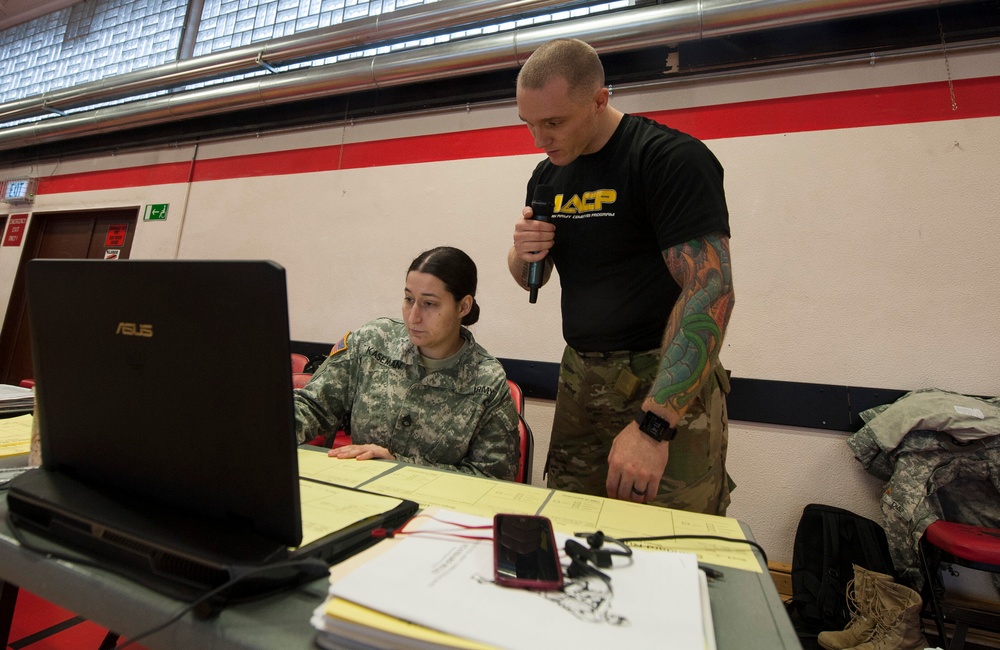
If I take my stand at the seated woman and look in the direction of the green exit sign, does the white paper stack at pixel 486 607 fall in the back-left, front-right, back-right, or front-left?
back-left

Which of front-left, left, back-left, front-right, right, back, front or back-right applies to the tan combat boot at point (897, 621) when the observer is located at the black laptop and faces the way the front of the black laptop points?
front-right

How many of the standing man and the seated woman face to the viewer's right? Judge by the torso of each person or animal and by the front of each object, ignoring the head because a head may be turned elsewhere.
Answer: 0

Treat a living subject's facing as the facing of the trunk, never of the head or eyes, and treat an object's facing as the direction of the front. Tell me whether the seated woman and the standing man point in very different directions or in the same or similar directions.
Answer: same or similar directions

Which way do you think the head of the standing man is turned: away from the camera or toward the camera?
toward the camera

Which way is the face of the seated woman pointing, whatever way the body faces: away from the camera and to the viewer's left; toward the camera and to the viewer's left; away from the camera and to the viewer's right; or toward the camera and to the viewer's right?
toward the camera and to the viewer's left

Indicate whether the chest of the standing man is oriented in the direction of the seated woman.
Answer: no

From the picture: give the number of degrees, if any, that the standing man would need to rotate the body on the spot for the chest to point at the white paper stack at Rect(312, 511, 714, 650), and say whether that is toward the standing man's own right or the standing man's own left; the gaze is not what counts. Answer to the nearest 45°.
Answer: approximately 45° to the standing man's own left

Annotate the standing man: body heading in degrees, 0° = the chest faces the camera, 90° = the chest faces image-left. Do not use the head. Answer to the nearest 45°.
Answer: approximately 45°

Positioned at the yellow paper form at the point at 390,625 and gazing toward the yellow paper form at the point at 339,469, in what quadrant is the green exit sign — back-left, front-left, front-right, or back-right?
front-left

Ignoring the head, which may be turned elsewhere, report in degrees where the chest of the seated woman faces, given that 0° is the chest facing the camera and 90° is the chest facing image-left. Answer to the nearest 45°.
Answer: approximately 45°

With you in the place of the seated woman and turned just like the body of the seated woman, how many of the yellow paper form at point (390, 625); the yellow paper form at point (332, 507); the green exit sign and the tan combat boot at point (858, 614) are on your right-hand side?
1

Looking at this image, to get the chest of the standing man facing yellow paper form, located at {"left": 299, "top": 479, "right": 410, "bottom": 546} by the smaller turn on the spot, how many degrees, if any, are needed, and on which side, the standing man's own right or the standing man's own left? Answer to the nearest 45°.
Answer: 0° — they already face it

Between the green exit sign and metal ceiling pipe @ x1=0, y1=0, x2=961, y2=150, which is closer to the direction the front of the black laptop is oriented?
the metal ceiling pipe

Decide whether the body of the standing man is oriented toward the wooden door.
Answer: no

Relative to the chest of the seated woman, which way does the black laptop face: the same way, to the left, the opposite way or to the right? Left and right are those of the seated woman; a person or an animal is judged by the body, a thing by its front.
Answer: the opposite way

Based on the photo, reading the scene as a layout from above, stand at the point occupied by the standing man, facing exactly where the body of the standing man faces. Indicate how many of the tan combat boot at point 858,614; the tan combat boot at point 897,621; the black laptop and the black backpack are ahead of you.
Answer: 1

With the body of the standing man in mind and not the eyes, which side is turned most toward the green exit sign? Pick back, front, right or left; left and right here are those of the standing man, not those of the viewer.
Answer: right

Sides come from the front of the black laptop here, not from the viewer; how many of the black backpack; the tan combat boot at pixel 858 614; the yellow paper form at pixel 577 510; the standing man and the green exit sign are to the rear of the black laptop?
0
